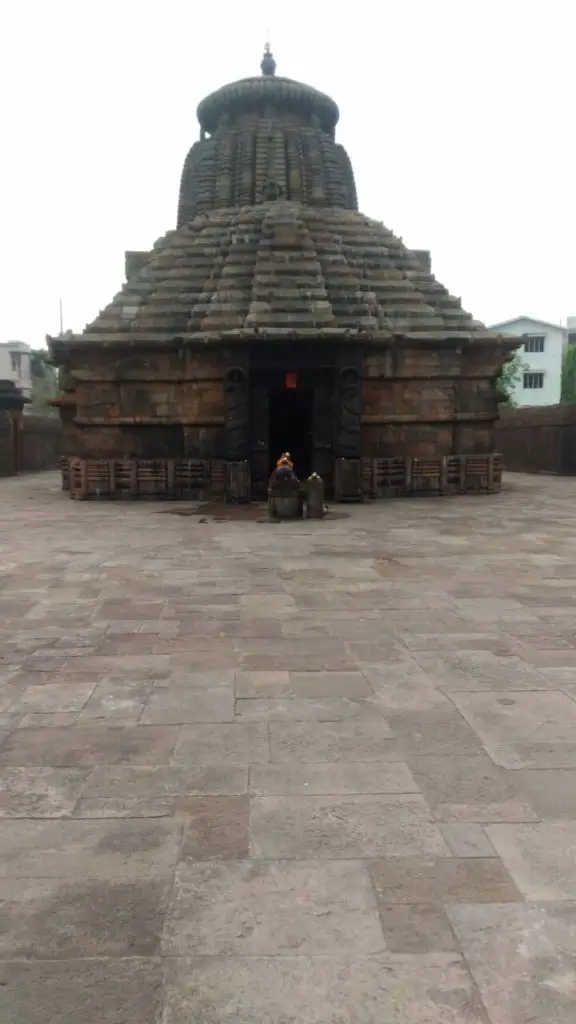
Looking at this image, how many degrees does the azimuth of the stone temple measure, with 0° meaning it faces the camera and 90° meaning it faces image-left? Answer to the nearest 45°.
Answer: approximately 0°

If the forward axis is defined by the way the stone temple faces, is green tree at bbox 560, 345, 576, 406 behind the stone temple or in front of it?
behind
